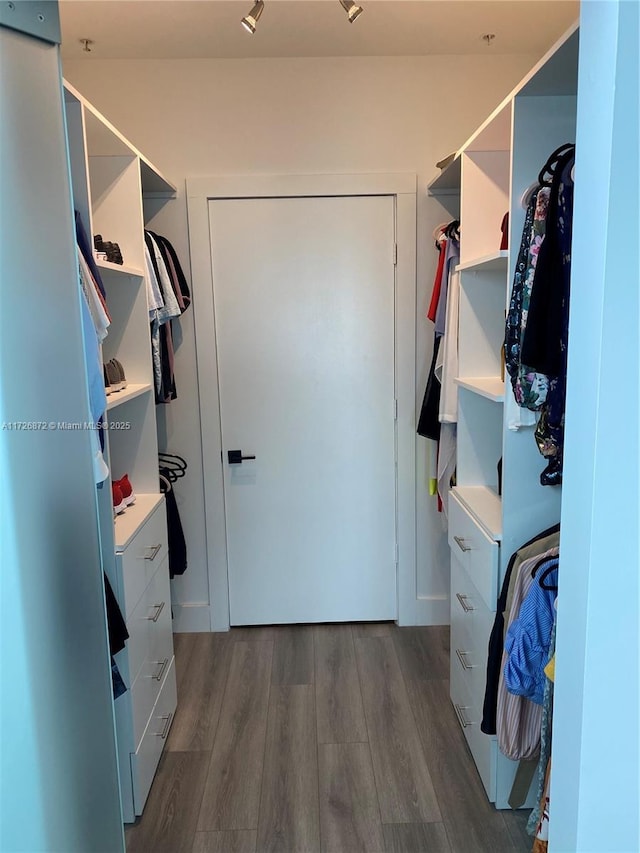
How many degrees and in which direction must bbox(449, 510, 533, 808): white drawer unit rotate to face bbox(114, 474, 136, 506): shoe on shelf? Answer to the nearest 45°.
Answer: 0° — it already faces it

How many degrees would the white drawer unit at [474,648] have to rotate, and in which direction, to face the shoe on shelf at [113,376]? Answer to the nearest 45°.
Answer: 0° — it already faces it

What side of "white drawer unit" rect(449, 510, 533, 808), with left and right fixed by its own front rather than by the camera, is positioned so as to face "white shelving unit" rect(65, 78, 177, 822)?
front

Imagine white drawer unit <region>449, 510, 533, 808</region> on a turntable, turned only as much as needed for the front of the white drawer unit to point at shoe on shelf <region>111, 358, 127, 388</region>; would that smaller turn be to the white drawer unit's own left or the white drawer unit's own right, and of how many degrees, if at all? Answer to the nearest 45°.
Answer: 0° — it already faces it

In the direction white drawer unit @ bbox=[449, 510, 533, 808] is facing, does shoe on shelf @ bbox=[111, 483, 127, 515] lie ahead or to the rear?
ahead

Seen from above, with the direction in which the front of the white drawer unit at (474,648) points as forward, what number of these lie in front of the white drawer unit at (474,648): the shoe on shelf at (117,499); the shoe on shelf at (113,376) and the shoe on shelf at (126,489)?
3

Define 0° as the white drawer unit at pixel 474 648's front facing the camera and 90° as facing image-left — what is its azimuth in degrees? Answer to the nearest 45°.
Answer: approximately 90°

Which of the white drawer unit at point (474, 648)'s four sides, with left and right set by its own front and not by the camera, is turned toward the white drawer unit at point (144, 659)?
front
